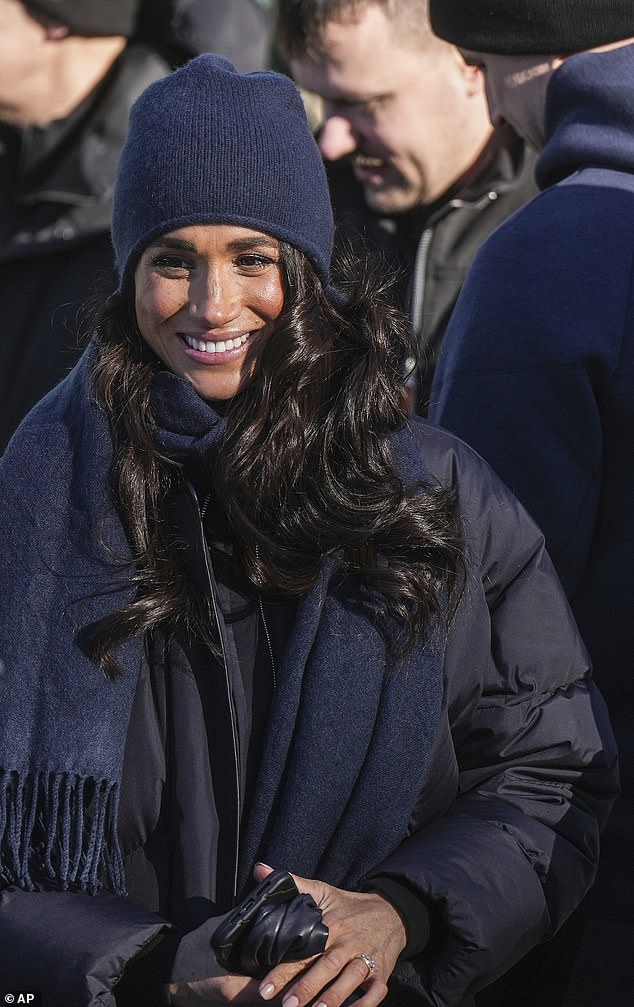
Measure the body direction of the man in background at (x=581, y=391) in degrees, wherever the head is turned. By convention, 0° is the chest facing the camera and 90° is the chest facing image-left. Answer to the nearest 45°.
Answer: approximately 135°

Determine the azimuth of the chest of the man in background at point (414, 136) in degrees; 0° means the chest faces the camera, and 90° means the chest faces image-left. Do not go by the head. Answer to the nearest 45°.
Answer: approximately 45°

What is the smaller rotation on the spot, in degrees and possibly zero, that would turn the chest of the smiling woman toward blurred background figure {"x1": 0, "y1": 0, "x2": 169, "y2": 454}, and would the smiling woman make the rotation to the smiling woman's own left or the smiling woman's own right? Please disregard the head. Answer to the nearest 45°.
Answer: approximately 180°

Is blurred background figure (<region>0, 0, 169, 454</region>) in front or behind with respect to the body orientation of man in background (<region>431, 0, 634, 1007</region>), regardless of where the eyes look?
in front

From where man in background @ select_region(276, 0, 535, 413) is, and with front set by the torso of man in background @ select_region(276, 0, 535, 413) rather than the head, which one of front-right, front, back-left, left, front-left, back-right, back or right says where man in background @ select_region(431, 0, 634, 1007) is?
front-left

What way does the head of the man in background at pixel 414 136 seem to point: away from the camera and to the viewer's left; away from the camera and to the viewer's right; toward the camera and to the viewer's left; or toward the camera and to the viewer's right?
toward the camera and to the viewer's left

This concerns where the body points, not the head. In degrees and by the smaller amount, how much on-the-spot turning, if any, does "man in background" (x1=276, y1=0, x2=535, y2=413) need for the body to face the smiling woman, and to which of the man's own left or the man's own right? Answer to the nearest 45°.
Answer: approximately 45° to the man's own left

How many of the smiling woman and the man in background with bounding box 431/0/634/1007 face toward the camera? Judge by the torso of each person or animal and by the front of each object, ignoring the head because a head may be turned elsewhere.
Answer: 1
